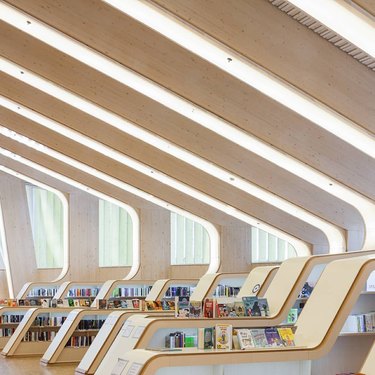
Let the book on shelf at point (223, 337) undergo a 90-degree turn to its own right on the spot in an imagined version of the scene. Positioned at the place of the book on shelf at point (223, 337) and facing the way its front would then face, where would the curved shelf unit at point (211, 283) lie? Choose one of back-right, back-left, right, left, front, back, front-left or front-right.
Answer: right

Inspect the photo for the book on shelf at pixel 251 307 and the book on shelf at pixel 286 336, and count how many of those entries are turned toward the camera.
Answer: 2

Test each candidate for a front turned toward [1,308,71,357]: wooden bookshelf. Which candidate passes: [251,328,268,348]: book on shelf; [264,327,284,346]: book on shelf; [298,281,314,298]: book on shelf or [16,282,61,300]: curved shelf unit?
the curved shelf unit

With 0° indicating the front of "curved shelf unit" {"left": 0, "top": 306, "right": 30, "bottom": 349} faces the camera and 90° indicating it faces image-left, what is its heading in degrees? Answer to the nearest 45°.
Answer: approximately 0°
